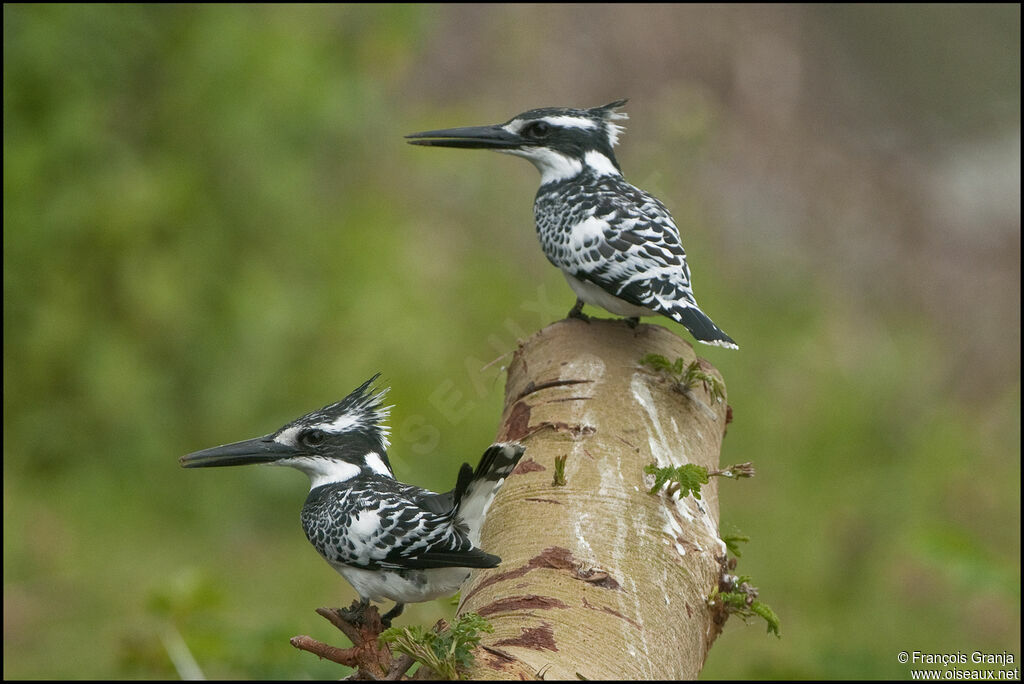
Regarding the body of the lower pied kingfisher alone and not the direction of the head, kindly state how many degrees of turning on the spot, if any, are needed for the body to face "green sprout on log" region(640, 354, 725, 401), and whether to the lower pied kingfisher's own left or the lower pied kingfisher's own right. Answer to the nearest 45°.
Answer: approximately 180°

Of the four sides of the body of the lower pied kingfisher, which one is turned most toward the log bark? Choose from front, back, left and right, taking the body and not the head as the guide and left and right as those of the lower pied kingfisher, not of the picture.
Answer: back

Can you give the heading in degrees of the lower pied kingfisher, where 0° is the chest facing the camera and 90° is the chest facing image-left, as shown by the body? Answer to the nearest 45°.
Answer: approximately 90°
